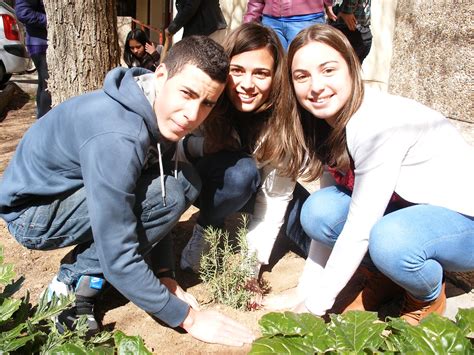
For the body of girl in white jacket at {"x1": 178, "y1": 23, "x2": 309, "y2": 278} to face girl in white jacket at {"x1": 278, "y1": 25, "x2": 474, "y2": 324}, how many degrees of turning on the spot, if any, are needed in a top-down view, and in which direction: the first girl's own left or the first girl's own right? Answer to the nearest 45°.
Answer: approximately 45° to the first girl's own left

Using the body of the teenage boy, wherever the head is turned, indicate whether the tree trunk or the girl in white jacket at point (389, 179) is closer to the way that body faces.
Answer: the girl in white jacket

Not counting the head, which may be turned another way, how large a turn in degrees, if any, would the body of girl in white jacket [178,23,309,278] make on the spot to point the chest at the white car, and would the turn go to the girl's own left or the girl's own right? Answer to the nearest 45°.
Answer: approximately 135° to the girl's own right

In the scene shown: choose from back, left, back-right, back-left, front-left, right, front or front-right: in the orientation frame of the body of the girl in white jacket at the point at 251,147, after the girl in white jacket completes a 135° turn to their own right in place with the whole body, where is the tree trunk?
front
